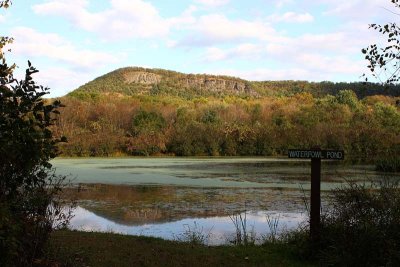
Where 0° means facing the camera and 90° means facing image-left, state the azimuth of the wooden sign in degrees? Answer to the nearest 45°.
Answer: approximately 0°

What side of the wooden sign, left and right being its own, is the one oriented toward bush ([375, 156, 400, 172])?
back

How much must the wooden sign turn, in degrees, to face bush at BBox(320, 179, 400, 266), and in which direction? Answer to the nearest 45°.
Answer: approximately 45° to its left

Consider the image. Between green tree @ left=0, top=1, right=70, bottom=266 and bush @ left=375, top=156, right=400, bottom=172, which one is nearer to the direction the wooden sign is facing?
the green tree

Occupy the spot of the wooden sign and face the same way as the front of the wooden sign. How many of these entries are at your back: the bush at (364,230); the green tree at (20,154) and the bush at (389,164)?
1

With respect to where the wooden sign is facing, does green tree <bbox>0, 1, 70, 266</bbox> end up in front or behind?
in front
